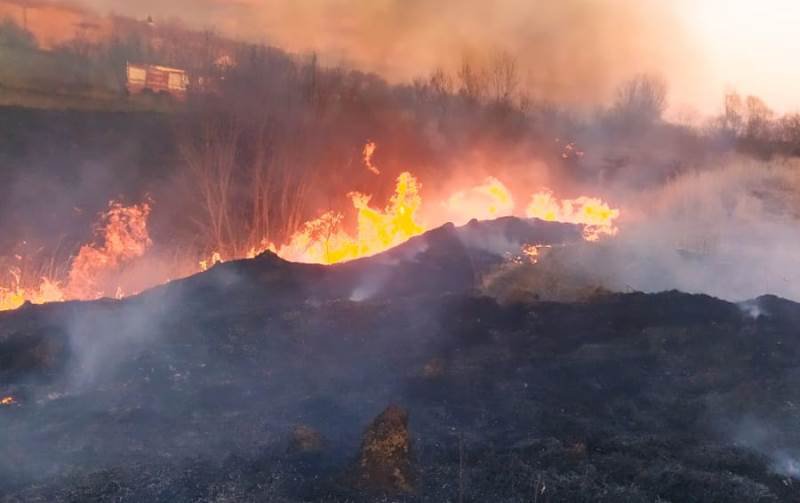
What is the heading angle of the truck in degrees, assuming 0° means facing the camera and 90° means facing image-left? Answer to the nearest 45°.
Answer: approximately 270°
